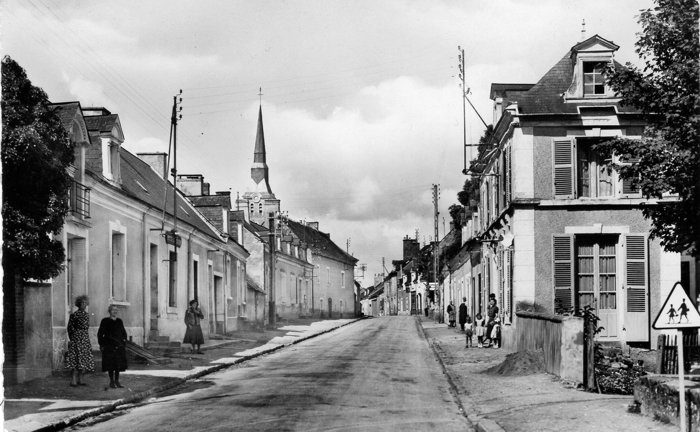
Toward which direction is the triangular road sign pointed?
toward the camera

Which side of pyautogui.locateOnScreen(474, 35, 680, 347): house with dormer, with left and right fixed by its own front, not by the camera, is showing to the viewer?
front

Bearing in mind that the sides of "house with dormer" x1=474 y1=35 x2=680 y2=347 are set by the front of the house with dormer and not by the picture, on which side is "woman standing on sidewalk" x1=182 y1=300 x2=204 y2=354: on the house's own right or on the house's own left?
on the house's own right

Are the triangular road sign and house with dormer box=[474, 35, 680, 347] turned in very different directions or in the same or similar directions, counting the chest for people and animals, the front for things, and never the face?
same or similar directions

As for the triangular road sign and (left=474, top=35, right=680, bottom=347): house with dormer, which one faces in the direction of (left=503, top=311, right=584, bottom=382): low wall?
the house with dormer
